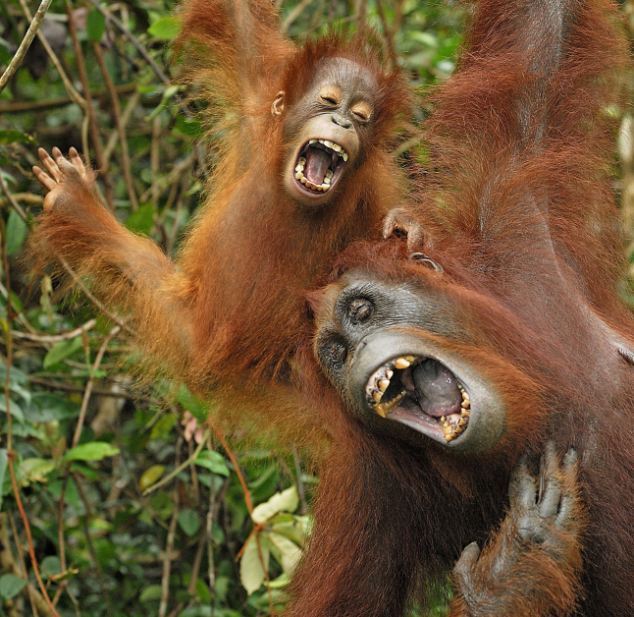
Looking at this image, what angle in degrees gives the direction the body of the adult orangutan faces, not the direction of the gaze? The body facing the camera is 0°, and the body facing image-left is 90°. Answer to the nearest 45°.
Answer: approximately 45°
